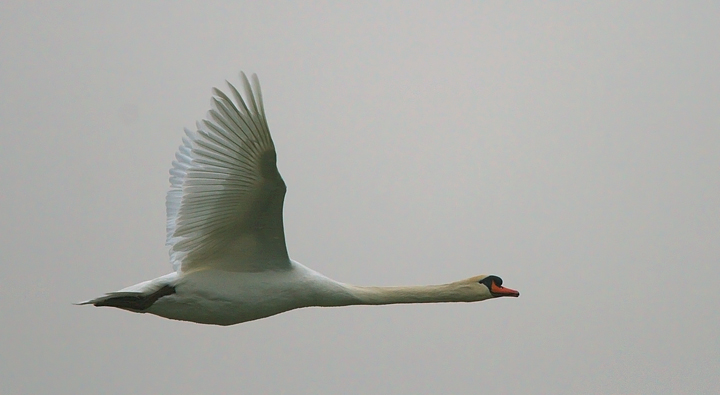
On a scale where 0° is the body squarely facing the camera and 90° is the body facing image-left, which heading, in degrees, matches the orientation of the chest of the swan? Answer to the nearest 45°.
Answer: approximately 270°
